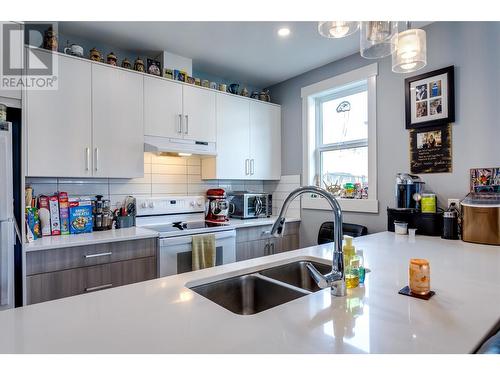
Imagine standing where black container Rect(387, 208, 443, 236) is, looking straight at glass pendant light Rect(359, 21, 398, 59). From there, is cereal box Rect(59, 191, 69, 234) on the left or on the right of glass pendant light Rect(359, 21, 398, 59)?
right

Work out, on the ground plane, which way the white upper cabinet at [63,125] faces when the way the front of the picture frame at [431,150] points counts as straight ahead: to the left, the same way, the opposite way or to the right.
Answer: to the left

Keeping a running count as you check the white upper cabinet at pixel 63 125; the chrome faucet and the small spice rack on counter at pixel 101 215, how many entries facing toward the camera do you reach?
2

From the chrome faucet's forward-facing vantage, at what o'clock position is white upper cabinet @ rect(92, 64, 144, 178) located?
The white upper cabinet is roughly at 1 o'clock from the chrome faucet.

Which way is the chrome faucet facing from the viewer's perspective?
to the viewer's left
